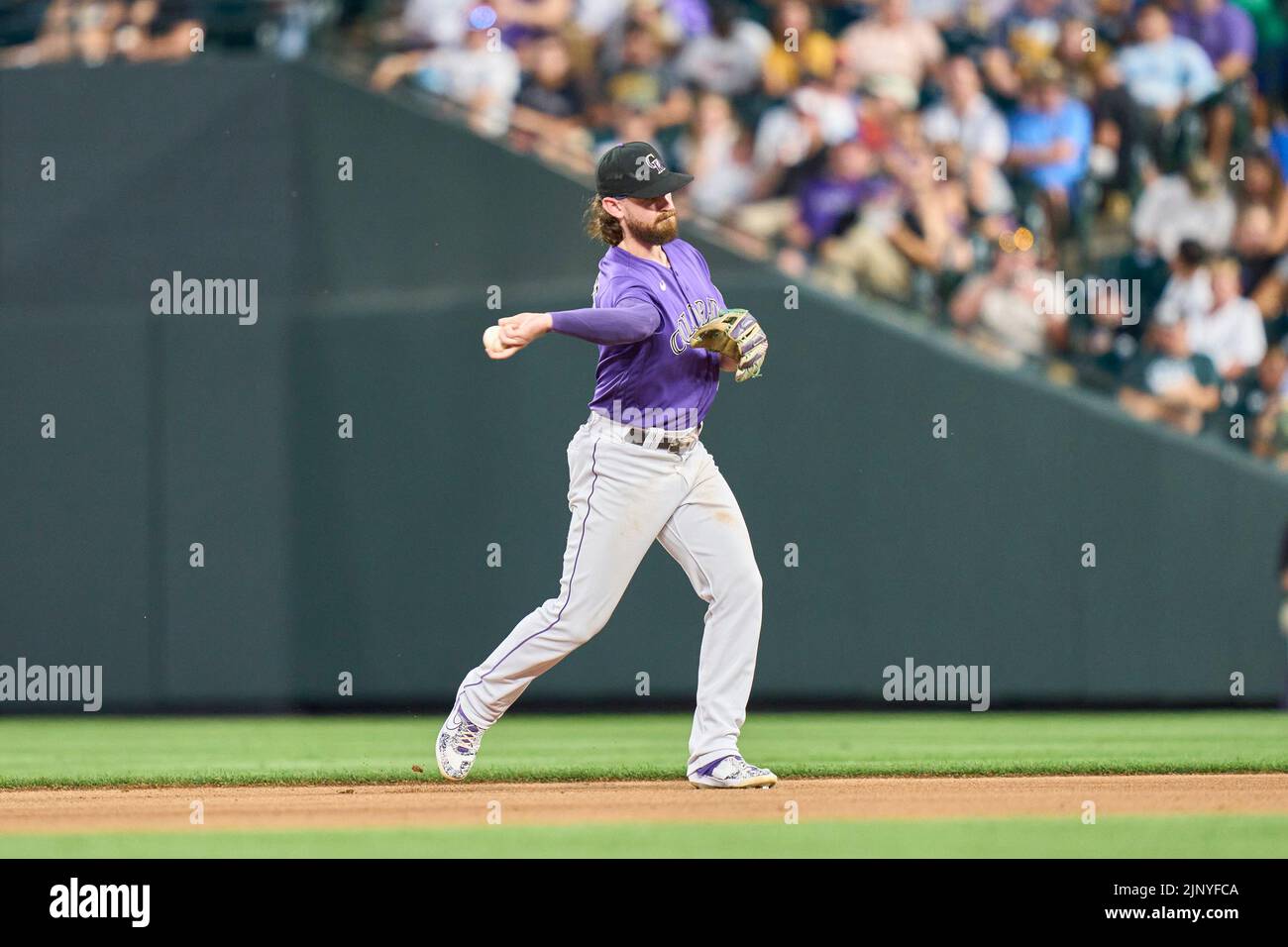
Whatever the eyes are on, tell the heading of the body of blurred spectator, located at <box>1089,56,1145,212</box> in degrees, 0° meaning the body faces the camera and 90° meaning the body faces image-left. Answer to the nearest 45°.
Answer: approximately 45°

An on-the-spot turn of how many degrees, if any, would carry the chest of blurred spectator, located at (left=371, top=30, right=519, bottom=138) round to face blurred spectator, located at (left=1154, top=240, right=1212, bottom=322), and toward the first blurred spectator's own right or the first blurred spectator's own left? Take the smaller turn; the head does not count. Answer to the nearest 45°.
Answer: approximately 90° to the first blurred spectator's own left

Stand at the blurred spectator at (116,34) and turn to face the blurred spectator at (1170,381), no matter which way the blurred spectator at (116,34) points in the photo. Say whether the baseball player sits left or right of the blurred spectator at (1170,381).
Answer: right

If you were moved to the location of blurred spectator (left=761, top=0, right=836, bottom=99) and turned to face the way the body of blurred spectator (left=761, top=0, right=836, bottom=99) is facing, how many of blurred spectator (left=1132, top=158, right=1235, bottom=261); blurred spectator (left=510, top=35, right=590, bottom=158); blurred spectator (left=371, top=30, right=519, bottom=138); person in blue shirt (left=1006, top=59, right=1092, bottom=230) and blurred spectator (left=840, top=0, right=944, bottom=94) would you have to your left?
3
